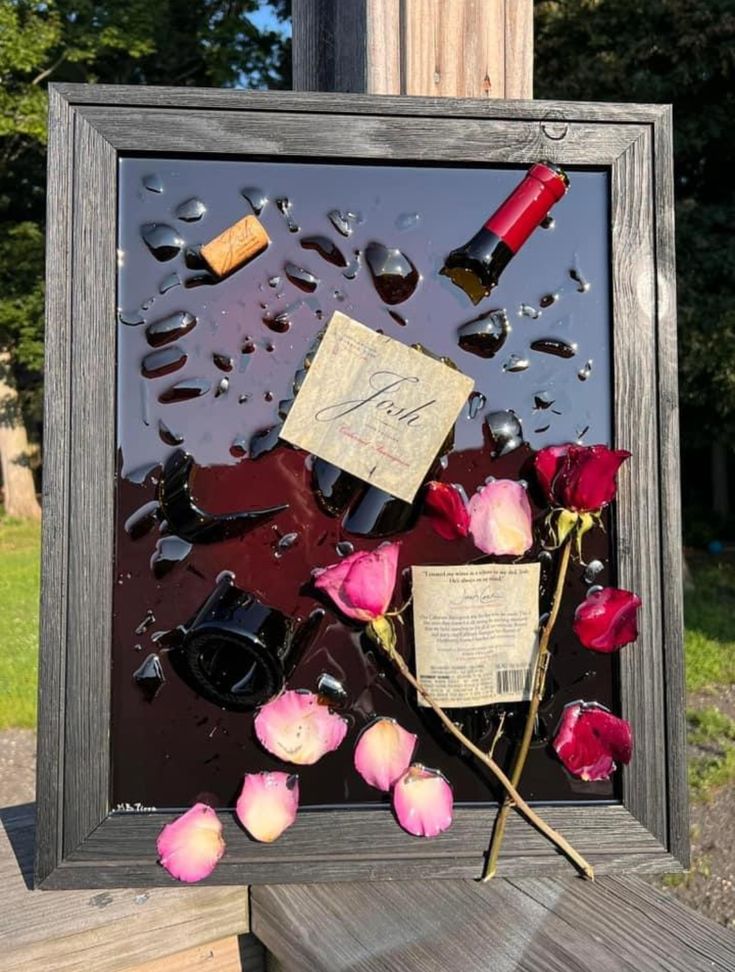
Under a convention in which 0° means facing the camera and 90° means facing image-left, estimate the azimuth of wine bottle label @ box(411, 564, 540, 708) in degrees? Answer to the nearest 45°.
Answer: approximately 0°

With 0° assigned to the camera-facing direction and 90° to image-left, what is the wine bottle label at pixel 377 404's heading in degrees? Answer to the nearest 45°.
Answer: approximately 0°

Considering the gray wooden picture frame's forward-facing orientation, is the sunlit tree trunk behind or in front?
behind
